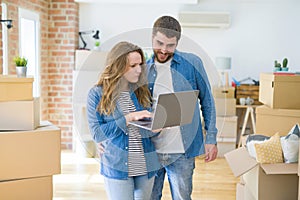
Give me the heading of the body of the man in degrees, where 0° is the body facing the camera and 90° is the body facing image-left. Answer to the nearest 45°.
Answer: approximately 45°

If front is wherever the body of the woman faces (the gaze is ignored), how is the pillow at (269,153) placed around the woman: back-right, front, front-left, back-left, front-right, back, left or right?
left

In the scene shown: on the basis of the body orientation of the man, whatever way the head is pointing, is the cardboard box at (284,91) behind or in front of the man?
behind

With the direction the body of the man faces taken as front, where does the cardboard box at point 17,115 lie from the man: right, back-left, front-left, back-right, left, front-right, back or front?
right

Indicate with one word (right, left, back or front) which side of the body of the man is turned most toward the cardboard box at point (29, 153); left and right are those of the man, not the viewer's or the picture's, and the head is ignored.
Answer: right

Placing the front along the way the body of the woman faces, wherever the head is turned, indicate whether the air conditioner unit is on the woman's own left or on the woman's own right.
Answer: on the woman's own left

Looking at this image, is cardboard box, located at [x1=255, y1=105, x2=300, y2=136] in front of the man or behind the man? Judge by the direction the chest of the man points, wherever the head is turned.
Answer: behind

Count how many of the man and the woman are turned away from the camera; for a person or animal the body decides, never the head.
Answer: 0

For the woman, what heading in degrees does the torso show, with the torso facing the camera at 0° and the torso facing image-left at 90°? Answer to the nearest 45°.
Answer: approximately 315°

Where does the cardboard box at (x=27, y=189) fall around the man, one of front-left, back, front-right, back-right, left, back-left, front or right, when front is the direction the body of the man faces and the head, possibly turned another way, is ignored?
right

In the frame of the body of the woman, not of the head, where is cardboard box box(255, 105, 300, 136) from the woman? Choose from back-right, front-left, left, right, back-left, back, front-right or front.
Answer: left

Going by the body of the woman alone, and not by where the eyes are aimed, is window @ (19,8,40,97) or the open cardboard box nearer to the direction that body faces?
the open cardboard box

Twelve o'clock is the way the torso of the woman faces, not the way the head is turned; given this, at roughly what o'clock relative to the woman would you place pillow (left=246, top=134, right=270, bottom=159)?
The pillow is roughly at 9 o'clock from the woman.
